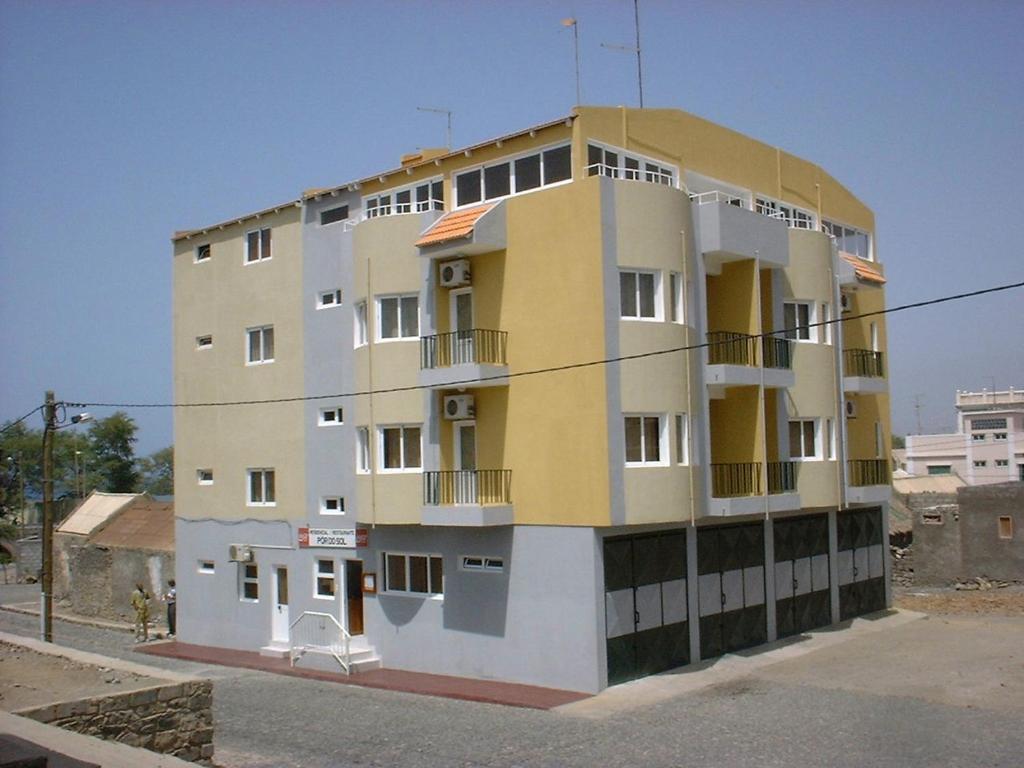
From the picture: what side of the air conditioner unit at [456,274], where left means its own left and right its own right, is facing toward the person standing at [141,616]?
right

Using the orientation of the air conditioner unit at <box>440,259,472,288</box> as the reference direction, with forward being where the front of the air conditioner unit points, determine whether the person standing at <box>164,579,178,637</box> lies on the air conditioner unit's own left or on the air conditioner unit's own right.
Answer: on the air conditioner unit's own right

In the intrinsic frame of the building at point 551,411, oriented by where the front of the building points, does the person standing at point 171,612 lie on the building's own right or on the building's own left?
on the building's own right

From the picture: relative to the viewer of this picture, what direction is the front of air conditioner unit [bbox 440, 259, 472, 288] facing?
facing the viewer and to the left of the viewer

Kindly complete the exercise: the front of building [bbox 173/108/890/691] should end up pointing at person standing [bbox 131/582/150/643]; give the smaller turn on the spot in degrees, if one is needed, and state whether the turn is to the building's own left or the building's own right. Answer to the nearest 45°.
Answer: approximately 90° to the building's own right

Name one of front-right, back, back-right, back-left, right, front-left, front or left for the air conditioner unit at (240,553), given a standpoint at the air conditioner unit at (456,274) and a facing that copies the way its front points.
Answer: right
